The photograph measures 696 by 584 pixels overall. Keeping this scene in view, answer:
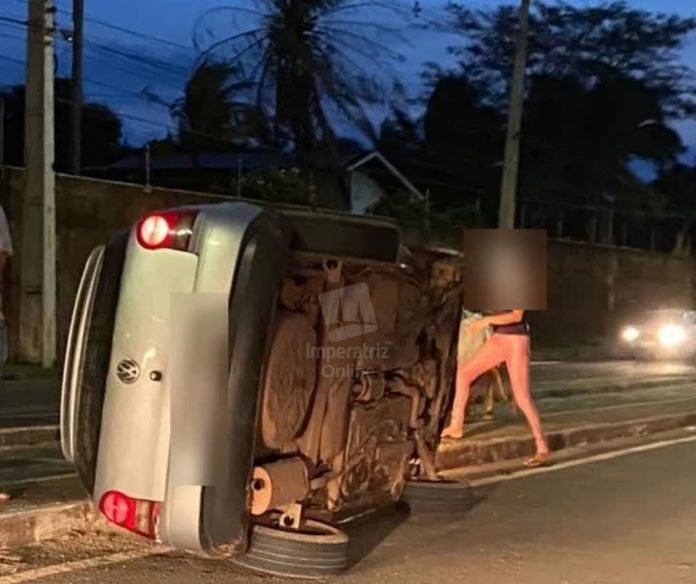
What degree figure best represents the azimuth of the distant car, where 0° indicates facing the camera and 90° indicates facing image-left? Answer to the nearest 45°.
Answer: approximately 45°

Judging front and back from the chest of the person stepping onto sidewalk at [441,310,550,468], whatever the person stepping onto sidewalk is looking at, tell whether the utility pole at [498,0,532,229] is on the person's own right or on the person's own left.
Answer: on the person's own right

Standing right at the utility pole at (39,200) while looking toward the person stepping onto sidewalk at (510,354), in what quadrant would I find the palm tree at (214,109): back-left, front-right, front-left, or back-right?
back-left

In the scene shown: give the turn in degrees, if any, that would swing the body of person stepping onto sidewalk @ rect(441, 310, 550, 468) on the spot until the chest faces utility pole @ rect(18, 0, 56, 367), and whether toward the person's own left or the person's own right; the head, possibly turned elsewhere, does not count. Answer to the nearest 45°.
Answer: approximately 45° to the person's own right

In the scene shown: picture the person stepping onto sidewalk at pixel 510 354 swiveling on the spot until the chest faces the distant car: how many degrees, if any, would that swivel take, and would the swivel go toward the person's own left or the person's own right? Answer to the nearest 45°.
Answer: approximately 90° to the person's own right

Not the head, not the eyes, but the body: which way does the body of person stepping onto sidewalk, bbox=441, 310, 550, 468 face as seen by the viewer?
to the viewer's left
